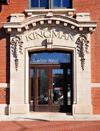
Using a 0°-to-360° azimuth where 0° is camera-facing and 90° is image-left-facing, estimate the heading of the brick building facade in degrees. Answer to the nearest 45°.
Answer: approximately 0°
